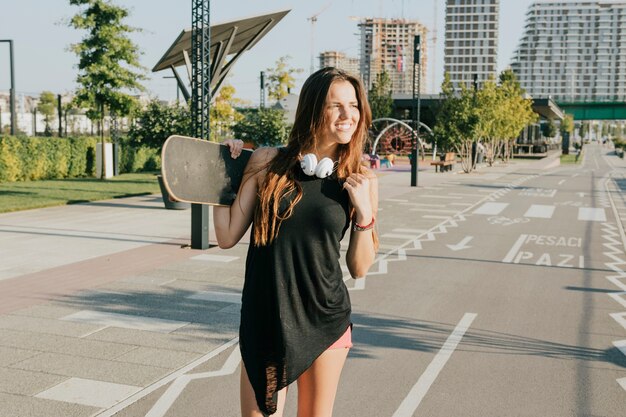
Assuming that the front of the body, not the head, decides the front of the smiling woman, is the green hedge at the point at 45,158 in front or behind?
behind

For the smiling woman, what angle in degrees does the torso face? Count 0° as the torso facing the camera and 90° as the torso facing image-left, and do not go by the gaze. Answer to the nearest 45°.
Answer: approximately 315°

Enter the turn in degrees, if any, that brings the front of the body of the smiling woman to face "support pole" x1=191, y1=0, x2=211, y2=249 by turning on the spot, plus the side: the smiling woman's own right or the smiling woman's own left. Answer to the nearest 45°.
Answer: approximately 135° to the smiling woman's own left

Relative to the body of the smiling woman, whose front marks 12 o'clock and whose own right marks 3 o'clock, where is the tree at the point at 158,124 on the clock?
The tree is roughly at 7 o'clock from the smiling woman.

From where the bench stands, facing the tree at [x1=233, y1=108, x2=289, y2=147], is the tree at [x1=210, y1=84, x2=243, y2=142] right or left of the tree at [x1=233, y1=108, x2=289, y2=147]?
right

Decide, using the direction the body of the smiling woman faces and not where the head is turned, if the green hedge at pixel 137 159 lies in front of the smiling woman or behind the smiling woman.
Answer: behind

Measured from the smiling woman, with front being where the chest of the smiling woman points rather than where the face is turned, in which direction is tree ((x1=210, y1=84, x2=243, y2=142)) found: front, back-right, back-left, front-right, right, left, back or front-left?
back-left

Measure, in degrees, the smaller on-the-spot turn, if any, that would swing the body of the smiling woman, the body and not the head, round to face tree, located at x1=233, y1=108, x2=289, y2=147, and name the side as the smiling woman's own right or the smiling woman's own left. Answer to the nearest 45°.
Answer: approximately 135° to the smiling woman's own left

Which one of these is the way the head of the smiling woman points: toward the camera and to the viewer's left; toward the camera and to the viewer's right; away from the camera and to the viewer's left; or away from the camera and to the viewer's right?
toward the camera and to the viewer's right
